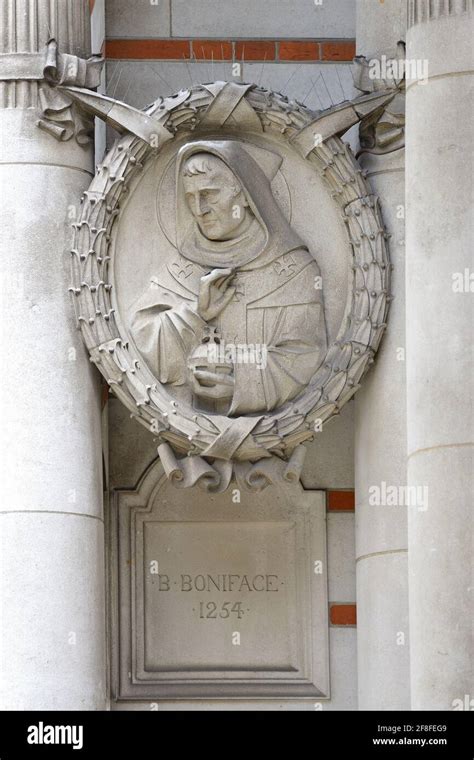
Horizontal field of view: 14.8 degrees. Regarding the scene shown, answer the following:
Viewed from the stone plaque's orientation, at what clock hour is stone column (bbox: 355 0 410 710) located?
The stone column is roughly at 10 o'clock from the stone plaque.

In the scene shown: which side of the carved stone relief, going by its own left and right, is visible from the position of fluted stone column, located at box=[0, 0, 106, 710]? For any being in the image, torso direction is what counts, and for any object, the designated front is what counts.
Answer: right

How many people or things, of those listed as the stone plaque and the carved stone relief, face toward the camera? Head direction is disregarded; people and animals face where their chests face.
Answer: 2

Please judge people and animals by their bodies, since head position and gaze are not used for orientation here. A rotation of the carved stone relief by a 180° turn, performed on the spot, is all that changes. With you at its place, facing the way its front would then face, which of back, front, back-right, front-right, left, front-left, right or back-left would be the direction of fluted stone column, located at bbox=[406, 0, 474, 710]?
back-right

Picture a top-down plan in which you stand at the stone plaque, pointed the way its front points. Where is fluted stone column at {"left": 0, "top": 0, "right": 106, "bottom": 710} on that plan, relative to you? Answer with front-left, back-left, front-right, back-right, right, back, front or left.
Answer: front-right

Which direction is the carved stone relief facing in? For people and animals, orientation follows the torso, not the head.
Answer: toward the camera

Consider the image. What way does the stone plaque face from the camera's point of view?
toward the camera
